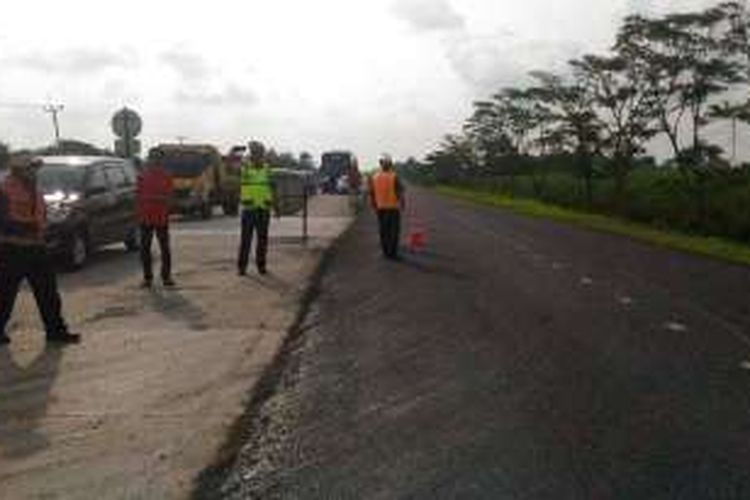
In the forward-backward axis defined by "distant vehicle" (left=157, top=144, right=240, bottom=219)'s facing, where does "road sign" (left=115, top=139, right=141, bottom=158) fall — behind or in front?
in front

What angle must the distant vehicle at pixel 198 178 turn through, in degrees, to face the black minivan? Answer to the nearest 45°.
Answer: approximately 45° to its left

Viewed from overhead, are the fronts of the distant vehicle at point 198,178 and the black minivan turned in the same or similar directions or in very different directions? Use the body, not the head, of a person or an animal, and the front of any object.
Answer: same or similar directions

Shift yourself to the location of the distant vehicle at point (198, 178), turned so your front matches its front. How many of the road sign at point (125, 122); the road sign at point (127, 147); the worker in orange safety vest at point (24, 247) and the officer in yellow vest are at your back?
0

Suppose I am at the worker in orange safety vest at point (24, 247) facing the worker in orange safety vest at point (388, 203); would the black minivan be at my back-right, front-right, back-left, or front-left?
front-left

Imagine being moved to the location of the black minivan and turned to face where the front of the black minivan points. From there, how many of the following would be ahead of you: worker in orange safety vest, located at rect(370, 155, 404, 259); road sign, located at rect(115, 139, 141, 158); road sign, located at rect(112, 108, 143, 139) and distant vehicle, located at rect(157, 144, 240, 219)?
0

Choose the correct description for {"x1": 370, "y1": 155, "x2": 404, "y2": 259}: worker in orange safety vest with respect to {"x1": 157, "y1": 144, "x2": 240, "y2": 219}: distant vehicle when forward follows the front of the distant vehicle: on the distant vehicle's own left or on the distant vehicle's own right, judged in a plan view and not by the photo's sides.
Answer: on the distant vehicle's own left

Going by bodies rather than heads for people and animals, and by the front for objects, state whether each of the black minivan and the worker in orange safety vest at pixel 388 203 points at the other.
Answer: no

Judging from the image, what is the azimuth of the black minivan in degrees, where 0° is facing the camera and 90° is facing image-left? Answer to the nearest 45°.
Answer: approximately 45°

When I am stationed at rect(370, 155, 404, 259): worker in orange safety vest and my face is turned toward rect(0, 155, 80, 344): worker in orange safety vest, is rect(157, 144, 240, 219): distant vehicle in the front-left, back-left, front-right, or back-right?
back-right
